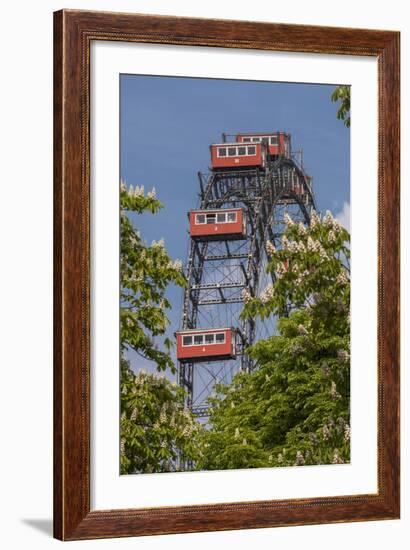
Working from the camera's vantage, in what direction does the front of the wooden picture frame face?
facing the viewer and to the right of the viewer
